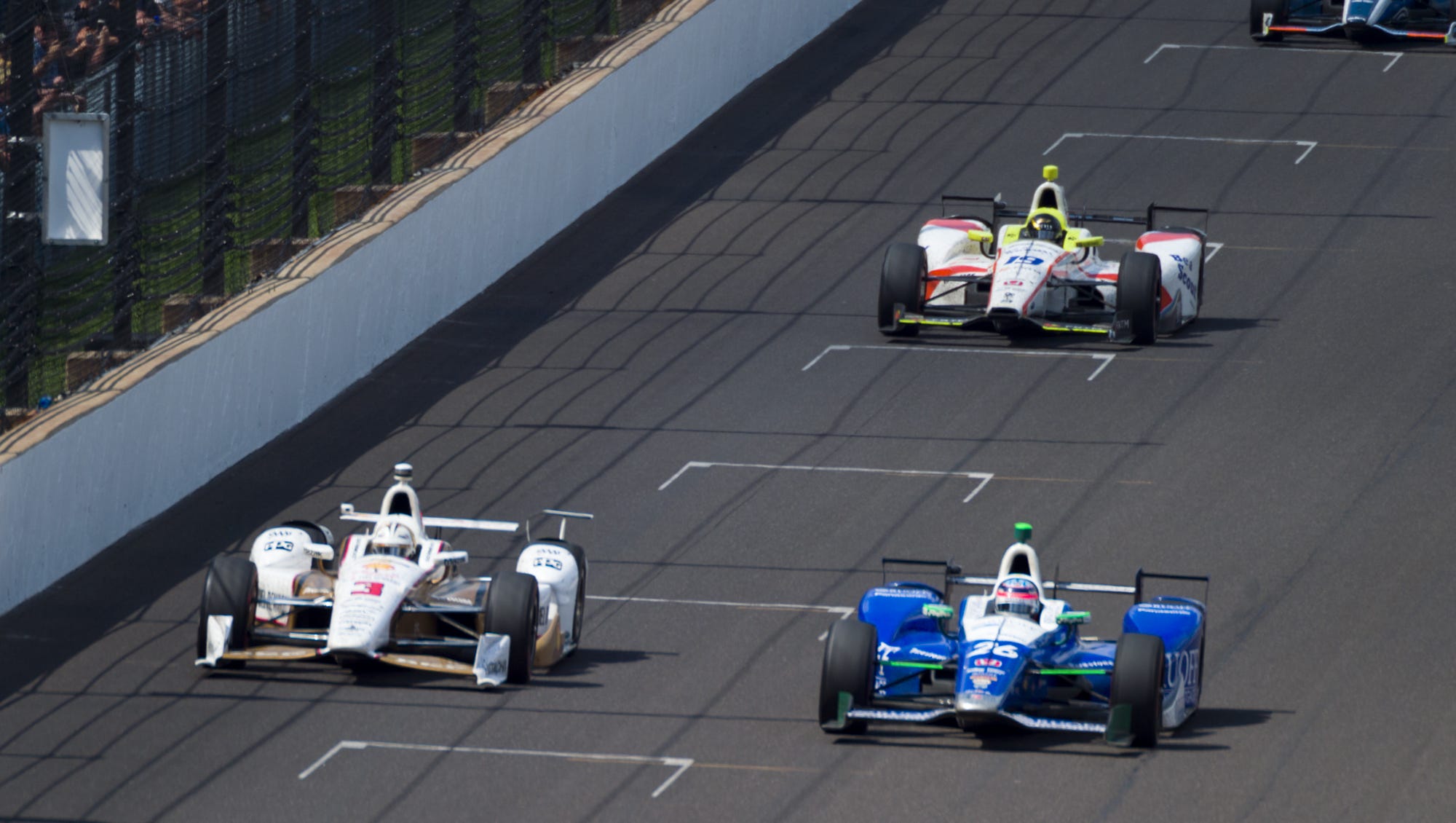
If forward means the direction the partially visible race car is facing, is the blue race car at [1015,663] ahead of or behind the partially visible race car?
ahead

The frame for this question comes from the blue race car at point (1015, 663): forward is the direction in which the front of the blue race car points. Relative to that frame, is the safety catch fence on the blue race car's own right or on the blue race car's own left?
on the blue race car's own right

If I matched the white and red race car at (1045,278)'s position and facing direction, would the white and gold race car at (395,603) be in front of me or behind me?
in front

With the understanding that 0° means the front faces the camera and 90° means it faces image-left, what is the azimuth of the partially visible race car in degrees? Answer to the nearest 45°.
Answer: approximately 0°

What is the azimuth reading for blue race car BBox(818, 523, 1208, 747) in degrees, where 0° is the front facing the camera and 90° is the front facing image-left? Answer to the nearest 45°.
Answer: approximately 0°

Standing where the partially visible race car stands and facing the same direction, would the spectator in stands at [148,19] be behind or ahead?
ahead
